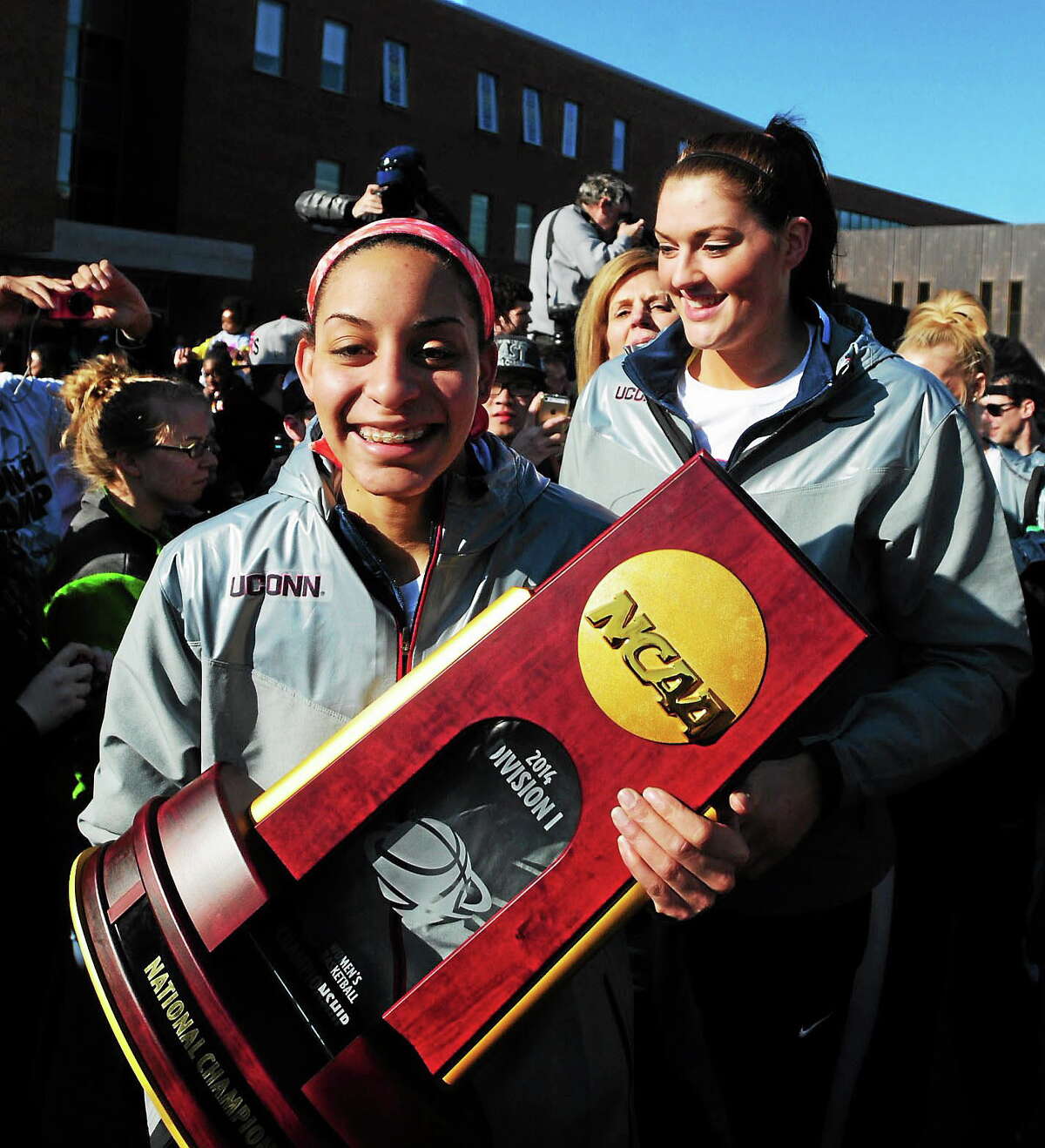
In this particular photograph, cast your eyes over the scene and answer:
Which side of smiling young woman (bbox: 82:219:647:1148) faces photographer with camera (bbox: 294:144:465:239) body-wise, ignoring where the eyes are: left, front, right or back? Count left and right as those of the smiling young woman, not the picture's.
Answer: back

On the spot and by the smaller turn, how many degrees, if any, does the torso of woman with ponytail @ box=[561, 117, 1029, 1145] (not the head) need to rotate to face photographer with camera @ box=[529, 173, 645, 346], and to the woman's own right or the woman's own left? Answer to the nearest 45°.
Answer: approximately 135° to the woman's own right

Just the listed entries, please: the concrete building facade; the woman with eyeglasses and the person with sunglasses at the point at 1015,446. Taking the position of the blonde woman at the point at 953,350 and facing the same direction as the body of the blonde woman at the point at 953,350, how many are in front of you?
1

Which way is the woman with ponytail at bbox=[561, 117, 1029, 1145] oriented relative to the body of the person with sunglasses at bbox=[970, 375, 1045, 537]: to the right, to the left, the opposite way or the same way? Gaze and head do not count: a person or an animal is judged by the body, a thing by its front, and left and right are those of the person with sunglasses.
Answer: the same way

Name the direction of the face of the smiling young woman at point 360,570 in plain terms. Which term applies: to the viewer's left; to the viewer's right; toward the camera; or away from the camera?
toward the camera

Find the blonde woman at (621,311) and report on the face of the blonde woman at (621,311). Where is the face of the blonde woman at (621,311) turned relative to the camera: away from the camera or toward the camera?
toward the camera

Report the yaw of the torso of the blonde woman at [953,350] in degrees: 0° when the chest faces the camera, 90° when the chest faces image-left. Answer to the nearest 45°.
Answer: approximately 45°

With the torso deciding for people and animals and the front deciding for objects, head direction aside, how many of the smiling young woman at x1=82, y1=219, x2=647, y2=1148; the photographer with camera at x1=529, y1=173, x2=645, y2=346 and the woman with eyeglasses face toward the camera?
1

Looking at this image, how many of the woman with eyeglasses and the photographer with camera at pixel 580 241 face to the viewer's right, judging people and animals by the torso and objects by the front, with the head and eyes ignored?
2

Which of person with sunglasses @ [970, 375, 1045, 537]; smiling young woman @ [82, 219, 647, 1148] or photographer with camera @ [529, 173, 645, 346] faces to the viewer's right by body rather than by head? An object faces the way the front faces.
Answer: the photographer with camera

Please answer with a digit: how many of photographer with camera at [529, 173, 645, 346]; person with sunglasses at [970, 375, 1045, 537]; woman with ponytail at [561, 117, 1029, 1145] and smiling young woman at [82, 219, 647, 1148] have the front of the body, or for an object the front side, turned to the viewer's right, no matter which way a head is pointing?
1

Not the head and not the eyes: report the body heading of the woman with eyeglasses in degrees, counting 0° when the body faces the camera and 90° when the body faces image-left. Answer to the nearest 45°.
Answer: approximately 270°

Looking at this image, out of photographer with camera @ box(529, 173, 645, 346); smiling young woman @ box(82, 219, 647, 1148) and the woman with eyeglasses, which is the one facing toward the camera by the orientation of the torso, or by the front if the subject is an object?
the smiling young woman

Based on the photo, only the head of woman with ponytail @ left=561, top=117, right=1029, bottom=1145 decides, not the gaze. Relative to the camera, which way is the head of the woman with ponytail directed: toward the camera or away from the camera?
toward the camera
